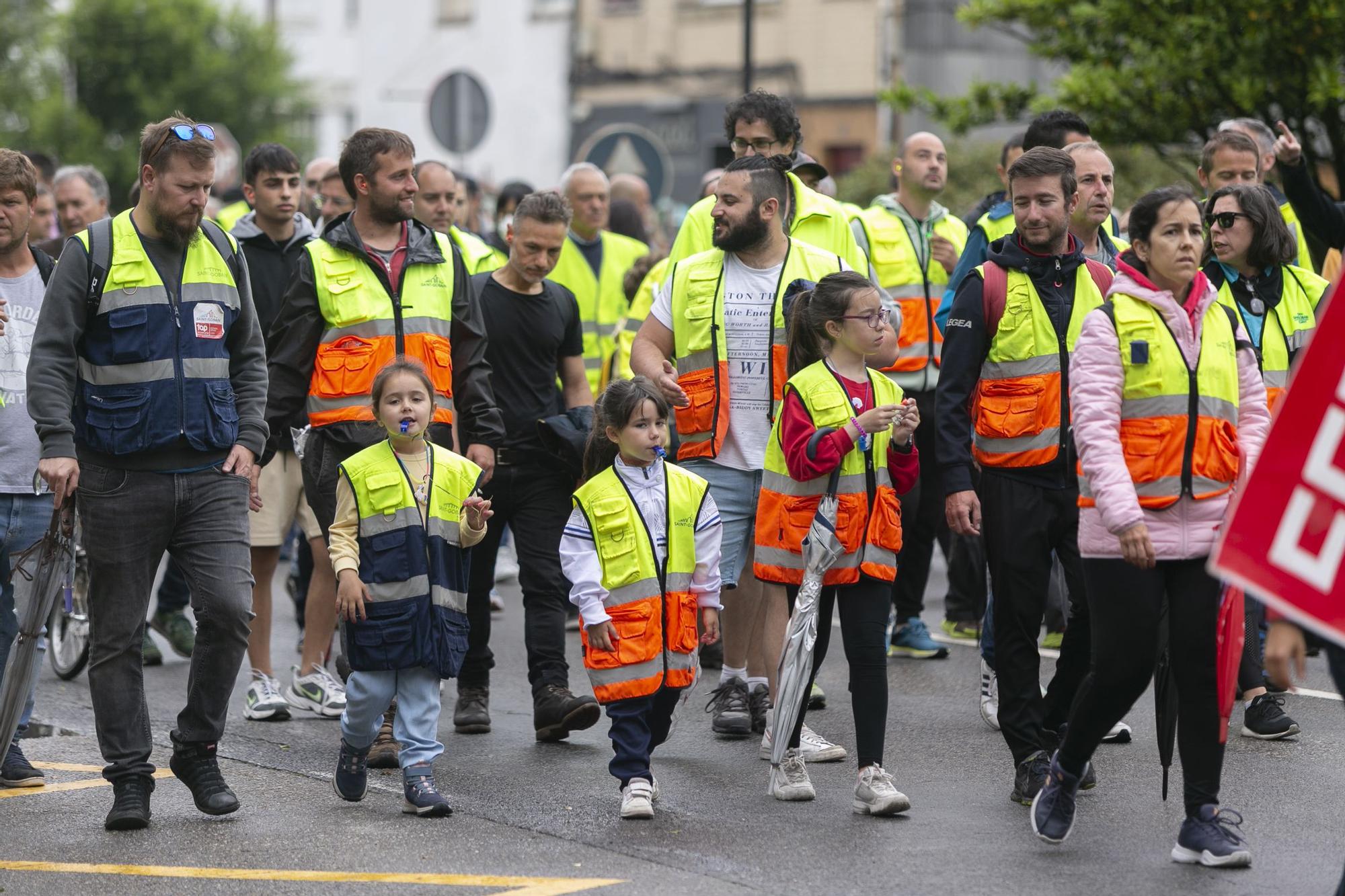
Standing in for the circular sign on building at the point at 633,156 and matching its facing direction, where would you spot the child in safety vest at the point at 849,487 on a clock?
The child in safety vest is roughly at 12 o'clock from the circular sign on building.

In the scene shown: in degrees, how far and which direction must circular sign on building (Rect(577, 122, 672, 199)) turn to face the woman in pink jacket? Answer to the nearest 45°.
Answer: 0° — it already faces them

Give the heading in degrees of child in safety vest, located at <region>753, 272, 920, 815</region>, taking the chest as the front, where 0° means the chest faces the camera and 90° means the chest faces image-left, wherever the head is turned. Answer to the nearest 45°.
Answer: approximately 315°

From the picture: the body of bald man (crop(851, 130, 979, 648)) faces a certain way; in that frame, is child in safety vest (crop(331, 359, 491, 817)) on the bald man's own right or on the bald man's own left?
on the bald man's own right

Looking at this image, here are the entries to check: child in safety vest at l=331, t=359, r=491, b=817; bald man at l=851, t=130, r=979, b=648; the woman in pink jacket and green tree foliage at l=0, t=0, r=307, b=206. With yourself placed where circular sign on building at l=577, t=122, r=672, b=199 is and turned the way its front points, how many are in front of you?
3

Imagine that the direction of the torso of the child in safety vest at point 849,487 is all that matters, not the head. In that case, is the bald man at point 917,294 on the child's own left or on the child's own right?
on the child's own left

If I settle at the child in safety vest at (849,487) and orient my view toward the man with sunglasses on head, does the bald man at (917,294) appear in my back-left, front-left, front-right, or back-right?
back-right

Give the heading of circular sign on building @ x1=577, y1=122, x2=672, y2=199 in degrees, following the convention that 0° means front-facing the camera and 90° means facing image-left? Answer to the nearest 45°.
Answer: approximately 0°

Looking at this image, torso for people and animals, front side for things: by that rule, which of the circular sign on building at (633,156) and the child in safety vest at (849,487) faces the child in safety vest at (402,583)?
the circular sign on building

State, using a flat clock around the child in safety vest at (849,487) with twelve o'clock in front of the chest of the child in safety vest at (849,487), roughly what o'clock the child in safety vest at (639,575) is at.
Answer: the child in safety vest at (639,575) is roughly at 4 o'clock from the child in safety vest at (849,487).

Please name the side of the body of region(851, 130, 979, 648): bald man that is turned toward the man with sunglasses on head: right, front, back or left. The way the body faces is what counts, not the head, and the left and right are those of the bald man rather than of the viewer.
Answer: right

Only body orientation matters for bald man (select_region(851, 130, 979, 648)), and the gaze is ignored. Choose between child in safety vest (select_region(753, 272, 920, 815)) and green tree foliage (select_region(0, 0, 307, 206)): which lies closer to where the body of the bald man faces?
the child in safety vest
